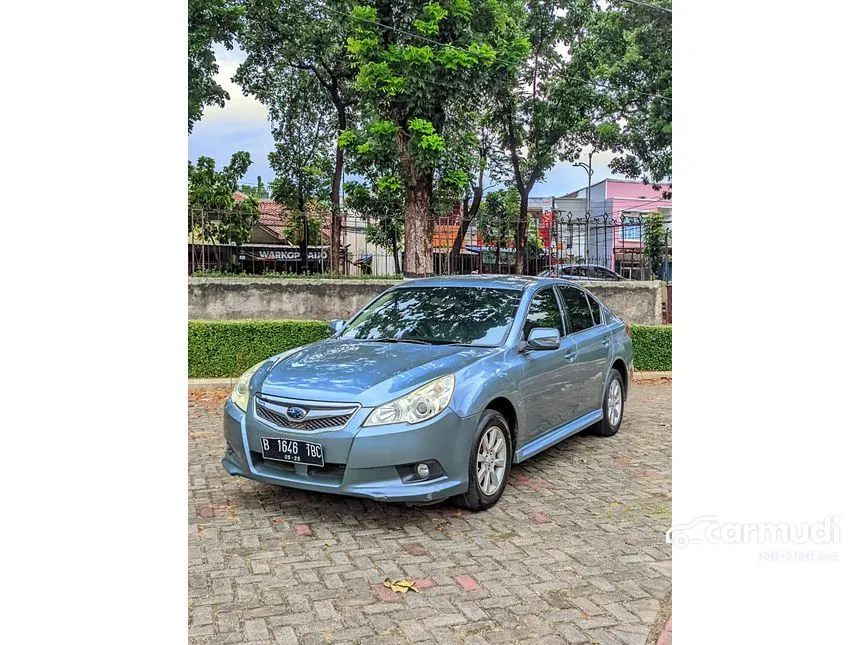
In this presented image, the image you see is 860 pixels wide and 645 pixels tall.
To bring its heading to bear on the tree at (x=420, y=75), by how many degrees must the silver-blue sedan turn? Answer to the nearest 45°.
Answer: approximately 135° to its right

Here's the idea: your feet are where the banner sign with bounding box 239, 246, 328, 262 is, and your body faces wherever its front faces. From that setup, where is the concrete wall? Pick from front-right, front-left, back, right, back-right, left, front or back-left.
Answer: front

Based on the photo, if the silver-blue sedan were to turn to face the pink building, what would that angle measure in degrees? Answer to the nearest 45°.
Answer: approximately 135° to its right

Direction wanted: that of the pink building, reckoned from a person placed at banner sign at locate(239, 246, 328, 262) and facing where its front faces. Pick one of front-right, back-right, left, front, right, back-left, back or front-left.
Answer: left

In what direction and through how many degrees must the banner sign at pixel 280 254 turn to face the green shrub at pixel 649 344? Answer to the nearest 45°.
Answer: approximately 45° to its left

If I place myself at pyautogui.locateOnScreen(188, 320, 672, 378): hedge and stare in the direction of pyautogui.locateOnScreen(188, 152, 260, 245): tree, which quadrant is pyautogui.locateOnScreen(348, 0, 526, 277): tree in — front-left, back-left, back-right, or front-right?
front-right

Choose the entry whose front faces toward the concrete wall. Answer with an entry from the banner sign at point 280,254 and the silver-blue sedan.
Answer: the banner sign

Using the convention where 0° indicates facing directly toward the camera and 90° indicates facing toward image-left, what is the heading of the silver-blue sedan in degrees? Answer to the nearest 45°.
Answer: approximately 45°

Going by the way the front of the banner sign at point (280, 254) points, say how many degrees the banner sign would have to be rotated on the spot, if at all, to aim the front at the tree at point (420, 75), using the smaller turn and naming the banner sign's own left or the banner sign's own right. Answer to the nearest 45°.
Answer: approximately 45° to the banner sign's own left

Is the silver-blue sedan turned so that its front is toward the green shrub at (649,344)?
no

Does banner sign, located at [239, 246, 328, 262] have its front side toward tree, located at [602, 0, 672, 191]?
no

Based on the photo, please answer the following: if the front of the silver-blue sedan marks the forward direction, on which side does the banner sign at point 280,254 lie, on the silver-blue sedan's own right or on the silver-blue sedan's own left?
on the silver-blue sedan's own right

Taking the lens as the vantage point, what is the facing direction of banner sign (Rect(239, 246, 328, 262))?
facing the viewer

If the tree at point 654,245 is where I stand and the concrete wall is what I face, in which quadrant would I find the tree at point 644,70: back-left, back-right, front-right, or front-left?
back-right

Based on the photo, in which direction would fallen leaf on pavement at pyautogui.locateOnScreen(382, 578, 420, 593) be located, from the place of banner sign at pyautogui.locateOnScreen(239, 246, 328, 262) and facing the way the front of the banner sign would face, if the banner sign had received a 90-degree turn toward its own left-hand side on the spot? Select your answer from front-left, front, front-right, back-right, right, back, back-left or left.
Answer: right

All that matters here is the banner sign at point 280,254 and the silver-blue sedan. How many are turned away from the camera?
0
